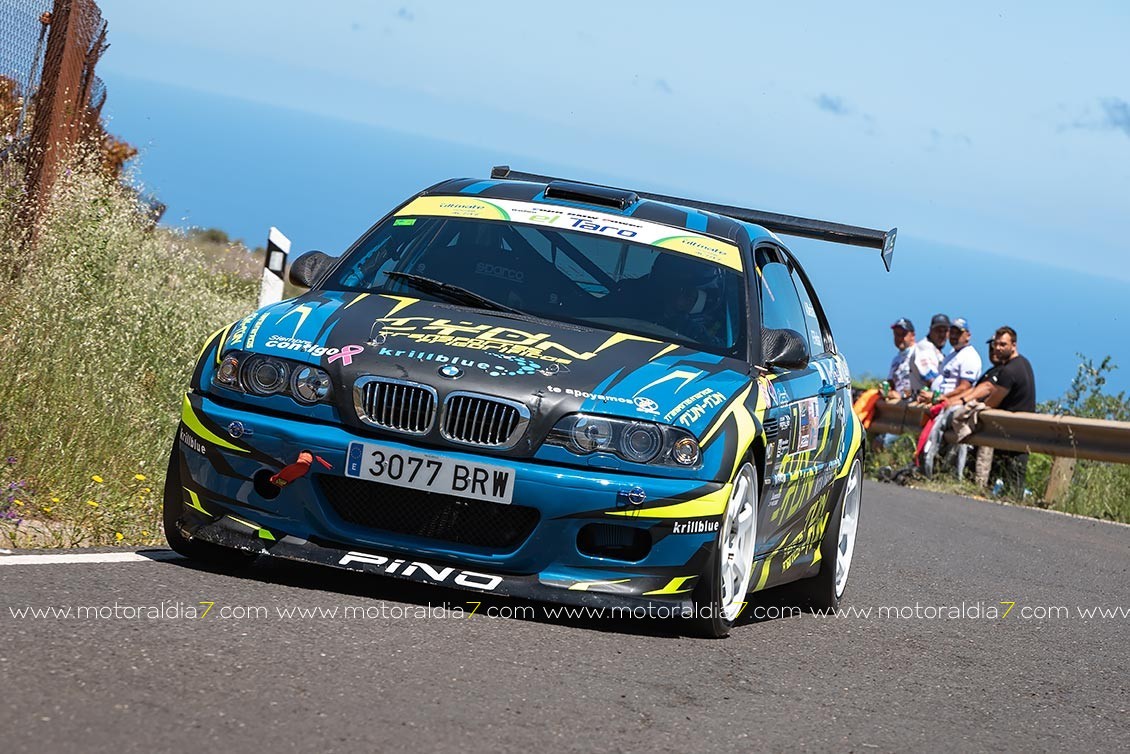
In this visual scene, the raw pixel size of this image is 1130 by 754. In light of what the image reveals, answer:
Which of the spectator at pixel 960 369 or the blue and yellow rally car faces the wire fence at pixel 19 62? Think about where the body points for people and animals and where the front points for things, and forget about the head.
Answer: the spectator

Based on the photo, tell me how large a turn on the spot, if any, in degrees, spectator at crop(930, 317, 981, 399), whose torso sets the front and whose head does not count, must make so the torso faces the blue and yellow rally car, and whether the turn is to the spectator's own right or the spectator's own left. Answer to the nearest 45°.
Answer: approximately 45° to the spectator's own left

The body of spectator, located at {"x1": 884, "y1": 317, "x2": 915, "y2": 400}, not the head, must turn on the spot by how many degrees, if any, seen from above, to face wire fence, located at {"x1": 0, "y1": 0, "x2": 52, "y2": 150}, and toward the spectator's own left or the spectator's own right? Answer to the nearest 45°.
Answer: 0° — they already face it

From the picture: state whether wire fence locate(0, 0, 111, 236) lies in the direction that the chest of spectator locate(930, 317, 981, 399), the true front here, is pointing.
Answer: yes

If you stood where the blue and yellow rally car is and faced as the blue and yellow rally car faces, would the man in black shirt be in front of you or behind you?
behind

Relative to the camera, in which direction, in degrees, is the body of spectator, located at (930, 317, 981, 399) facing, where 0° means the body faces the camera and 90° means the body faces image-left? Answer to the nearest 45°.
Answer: approximately 45°
